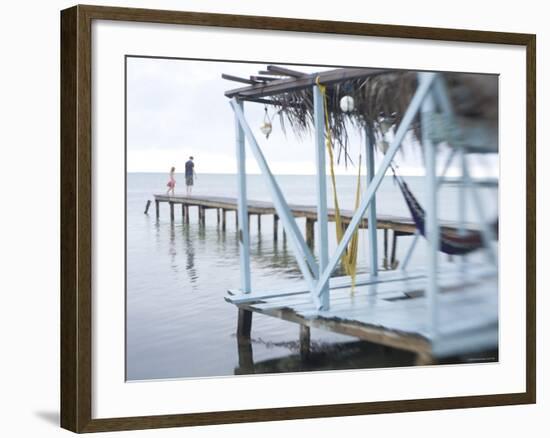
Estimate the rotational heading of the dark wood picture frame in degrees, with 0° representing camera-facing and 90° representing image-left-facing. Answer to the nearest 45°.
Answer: approximately 315°
